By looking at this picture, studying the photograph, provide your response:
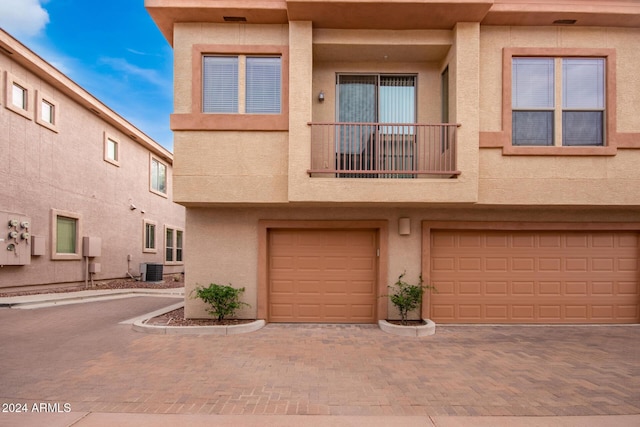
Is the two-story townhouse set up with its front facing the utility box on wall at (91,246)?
no

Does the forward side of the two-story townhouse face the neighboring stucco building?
no

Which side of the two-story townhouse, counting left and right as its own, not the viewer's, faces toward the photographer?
front

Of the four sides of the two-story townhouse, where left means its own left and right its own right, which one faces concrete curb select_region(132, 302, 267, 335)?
right

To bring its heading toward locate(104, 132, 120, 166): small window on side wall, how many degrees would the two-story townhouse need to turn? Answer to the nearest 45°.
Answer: approximately 135° to its right

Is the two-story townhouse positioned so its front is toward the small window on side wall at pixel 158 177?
no
